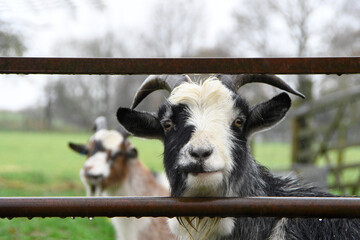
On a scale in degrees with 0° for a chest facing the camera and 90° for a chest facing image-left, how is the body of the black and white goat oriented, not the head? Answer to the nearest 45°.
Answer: approximately 45°

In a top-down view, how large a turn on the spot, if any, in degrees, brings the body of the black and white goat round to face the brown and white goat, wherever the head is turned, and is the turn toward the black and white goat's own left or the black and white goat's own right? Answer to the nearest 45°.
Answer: approximately 90° to the black and white goat's own right

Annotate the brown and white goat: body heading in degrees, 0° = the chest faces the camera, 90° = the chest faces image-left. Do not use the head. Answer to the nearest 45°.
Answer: approximately 45°

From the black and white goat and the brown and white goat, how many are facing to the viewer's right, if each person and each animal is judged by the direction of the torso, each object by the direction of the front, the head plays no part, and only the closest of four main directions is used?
0

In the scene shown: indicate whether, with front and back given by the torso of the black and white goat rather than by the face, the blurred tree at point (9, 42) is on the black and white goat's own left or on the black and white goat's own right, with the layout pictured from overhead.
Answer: on the black and white goat's own right
